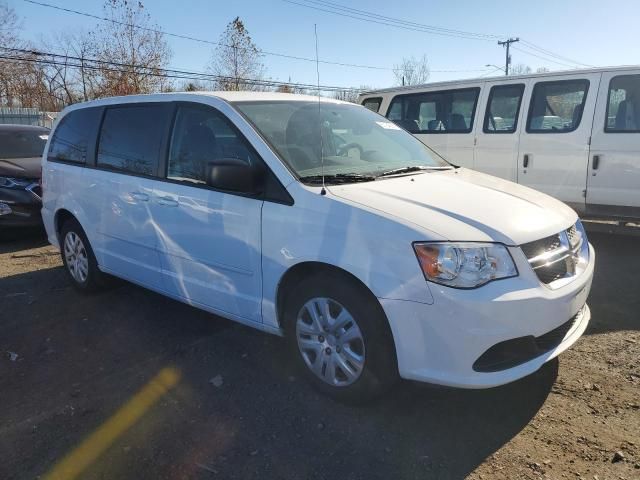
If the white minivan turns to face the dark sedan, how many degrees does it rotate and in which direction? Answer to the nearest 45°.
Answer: approximately 180°

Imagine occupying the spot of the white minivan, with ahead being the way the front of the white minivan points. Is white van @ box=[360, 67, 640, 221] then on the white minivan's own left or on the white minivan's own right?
on the white minivan's own left
